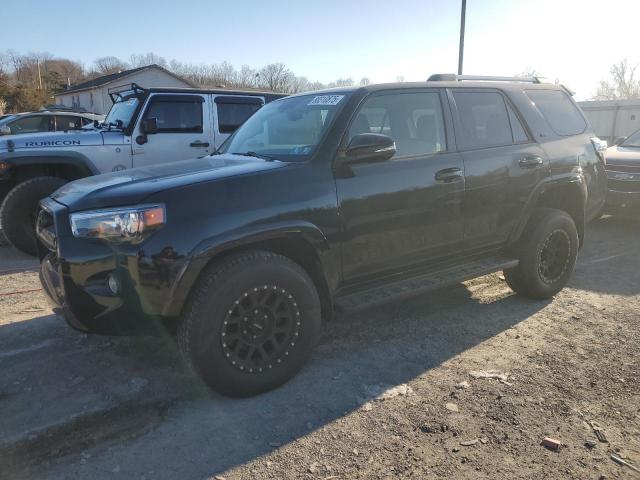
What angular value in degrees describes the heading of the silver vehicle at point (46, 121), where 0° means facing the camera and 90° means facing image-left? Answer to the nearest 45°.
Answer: approximately 90°

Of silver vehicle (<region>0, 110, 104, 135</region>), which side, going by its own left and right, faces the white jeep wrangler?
left

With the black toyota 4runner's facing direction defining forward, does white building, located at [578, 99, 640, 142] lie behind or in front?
behind

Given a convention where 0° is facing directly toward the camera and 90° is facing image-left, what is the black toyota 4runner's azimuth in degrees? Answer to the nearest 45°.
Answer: approximately 45°

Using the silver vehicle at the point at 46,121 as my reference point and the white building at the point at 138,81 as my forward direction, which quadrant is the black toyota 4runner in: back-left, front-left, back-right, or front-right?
back-right

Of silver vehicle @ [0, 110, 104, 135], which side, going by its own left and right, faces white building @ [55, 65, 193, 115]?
right

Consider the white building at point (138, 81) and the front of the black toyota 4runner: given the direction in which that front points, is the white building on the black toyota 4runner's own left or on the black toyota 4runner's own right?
on the black toyota 4runner's own right

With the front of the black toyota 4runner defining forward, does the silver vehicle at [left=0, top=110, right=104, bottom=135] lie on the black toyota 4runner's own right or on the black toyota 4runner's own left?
on the black toyota 4runner's own right

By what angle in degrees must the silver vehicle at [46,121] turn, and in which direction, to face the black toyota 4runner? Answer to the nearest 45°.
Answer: approximately 90° to its left
